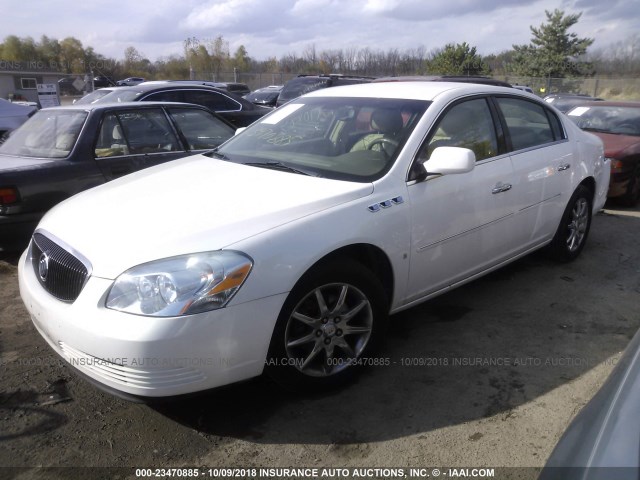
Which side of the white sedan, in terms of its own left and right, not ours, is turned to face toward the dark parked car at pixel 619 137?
back

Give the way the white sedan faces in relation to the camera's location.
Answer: facing the viewer and to the left of the viewer

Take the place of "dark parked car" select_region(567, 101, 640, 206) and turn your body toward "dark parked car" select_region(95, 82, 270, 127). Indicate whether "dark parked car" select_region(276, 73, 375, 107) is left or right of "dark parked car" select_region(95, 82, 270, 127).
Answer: right

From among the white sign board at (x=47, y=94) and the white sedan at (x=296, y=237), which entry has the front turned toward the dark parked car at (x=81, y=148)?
the white sign board

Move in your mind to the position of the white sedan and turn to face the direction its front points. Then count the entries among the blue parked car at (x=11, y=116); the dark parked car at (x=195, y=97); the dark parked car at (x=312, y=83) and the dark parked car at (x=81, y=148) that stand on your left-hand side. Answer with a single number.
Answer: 0

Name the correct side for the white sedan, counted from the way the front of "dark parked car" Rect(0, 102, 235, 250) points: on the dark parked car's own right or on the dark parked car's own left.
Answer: on the dark parked car's own right

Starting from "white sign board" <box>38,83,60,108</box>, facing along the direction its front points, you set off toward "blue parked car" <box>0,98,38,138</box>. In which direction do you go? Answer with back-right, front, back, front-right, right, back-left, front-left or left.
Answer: front

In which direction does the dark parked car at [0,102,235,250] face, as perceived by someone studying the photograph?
facing away from the viewer and to the right of the viewer

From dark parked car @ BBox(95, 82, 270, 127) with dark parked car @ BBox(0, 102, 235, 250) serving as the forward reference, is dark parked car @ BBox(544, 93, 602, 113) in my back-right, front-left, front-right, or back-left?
back-left

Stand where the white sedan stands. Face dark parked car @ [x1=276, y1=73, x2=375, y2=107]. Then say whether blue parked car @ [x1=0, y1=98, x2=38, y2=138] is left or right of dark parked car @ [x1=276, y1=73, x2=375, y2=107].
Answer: left

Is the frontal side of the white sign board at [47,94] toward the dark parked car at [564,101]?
no

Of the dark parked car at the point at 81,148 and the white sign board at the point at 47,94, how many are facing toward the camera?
1

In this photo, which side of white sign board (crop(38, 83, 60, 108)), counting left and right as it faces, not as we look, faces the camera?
front

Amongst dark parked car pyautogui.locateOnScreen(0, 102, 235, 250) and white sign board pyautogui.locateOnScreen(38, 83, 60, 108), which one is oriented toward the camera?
the white sign board

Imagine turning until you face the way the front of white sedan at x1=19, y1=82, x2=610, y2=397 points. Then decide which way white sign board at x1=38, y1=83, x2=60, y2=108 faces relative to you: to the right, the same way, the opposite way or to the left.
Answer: to the left

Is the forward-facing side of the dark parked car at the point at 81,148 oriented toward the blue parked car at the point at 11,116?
no

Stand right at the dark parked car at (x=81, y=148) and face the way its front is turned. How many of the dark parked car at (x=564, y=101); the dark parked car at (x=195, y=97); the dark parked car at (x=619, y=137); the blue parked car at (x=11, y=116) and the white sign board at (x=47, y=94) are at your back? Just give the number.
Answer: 0

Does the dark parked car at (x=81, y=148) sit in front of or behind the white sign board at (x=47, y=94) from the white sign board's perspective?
in front

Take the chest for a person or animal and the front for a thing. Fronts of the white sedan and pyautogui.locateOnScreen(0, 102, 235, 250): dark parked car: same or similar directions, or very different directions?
very different directions
